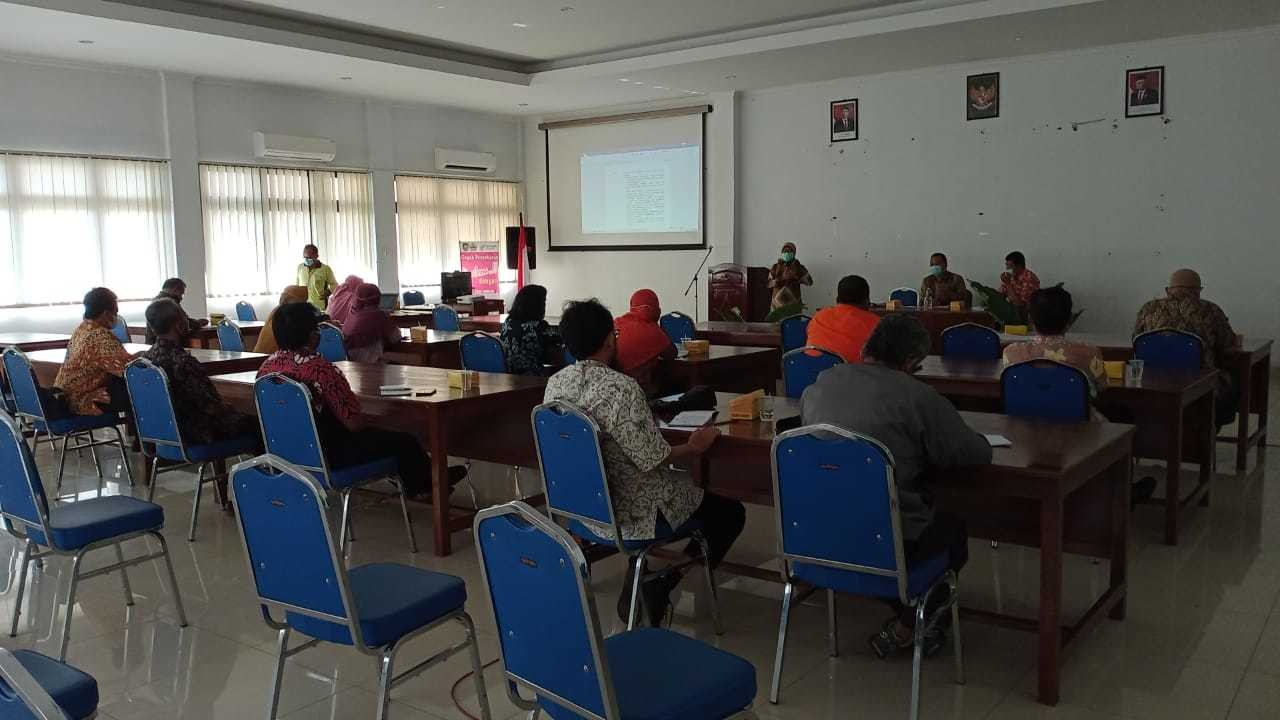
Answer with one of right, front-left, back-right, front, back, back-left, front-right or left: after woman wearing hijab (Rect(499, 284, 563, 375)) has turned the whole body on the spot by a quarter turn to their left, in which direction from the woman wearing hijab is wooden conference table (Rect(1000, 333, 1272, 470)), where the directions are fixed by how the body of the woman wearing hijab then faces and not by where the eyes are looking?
back-right

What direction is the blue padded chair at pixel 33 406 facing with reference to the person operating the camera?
facing away from the viewer and to the right of the viewer

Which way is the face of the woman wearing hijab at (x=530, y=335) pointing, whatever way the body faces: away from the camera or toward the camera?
away from the camera

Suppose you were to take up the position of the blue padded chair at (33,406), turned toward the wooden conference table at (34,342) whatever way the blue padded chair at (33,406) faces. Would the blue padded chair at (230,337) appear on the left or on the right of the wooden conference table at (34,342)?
right

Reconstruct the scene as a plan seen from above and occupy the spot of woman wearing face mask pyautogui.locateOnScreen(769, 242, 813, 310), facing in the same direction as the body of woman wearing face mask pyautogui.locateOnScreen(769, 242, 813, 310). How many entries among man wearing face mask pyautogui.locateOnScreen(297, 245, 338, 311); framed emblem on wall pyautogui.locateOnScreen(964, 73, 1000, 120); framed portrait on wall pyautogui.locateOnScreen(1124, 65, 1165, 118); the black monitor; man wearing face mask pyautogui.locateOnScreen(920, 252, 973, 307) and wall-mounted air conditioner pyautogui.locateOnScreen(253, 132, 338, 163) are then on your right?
3

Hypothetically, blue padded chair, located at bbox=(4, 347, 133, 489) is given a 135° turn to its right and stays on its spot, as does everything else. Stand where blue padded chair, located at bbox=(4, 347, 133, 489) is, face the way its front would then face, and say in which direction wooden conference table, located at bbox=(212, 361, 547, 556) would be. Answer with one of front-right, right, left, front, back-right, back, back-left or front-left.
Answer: front-left

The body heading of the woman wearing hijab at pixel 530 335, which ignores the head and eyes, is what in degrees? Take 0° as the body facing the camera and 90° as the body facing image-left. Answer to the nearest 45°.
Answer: approximately 225°

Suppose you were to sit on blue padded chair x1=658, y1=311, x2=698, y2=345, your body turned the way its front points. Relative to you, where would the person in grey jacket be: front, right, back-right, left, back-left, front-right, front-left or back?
back-right

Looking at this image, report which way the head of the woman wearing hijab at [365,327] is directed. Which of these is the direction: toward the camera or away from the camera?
away from the camera

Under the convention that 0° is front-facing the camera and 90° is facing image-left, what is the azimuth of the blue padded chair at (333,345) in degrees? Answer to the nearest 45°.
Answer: approximately 225°

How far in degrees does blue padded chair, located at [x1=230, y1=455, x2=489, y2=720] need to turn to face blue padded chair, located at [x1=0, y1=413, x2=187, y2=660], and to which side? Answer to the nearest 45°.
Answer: approximately 90° to its left

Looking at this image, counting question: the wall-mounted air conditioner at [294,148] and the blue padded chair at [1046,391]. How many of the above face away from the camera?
1

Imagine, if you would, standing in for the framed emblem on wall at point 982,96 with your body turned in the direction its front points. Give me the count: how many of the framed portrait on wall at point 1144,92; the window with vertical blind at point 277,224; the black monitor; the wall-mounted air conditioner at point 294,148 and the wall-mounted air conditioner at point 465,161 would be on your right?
4

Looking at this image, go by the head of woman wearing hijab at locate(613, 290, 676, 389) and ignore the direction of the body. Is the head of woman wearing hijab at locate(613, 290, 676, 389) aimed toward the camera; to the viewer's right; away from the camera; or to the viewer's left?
away from the camera

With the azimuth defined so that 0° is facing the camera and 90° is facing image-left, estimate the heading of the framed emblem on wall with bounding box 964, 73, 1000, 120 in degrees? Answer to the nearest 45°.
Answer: approximately 0°

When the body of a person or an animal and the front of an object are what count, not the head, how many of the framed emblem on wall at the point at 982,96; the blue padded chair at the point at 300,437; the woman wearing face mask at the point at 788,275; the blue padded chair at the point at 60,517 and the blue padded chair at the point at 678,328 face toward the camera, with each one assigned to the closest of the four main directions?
2

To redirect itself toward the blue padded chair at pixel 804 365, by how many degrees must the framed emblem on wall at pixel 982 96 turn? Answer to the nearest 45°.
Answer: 0° — it already faces it

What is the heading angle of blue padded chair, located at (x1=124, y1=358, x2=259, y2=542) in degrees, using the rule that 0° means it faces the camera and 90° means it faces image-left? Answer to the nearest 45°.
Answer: approximately 225°

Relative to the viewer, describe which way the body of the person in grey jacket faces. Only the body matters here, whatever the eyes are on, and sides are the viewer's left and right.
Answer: facing away from the viewer and to the right of the viewer
